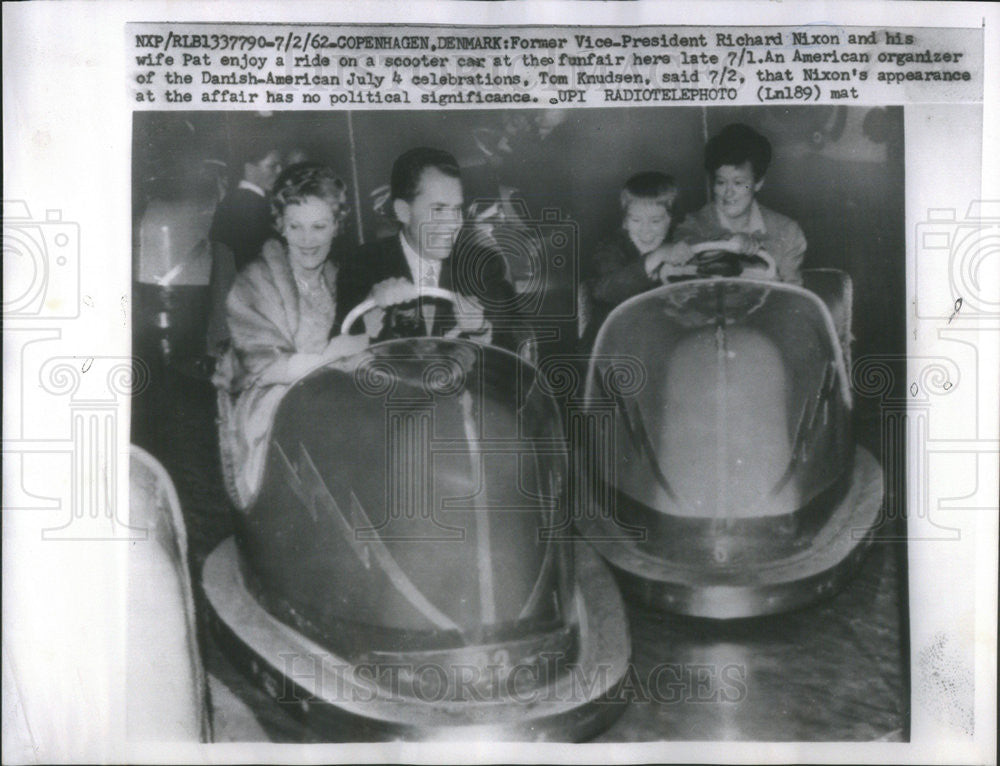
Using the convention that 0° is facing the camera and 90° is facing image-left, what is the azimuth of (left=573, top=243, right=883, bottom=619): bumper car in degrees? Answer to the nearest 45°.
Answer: approximately 0°

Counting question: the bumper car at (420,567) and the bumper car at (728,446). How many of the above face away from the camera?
0

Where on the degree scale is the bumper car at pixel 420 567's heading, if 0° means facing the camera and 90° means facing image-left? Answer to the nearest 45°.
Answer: approximately 315°

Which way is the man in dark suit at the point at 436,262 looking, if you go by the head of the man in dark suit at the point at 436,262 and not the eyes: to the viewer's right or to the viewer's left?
to the viewer's right
